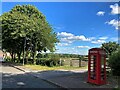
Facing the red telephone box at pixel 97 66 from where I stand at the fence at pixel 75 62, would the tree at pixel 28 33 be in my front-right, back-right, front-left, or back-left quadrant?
back-right
